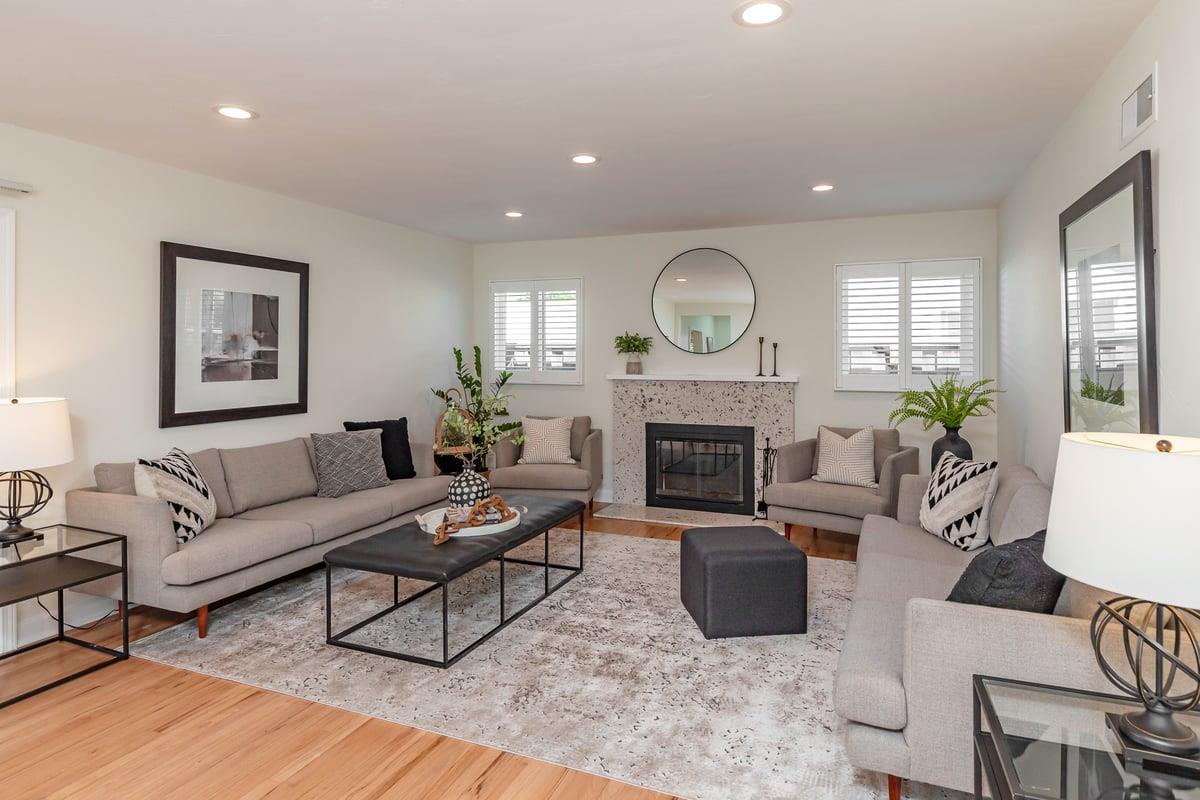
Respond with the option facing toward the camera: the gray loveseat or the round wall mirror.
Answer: the round wall mirror

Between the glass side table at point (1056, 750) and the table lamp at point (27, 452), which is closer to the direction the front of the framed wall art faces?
the glass side table

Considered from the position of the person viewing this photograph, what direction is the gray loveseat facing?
facing to the left of the viewer

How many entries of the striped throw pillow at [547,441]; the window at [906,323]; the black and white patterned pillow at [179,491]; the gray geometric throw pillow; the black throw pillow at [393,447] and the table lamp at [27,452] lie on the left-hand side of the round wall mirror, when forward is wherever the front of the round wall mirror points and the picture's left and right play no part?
1

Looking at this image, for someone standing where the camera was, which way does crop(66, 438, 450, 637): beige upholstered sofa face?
facing the viewer and to the right of the viewer

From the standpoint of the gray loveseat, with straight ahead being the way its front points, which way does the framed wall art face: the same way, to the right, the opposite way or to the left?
the opposite way

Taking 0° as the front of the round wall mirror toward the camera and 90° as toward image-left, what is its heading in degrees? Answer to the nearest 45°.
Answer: approximately 0°

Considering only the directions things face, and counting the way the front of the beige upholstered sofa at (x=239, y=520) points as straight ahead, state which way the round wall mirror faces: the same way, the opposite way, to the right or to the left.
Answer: to the right

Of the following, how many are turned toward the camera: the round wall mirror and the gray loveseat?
1

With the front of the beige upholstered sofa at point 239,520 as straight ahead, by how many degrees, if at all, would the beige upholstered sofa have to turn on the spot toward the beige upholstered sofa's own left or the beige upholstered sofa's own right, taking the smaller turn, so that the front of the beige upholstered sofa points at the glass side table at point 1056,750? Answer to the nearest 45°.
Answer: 0° — it already faces it

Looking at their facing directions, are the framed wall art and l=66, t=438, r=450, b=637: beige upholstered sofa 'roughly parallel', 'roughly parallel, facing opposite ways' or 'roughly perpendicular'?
roughly parallel

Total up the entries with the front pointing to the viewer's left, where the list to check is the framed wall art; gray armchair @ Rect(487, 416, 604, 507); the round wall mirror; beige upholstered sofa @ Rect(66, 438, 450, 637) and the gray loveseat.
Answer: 1

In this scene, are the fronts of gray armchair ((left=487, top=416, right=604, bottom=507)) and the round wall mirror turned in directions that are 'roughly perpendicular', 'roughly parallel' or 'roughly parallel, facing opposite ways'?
roughly parallel

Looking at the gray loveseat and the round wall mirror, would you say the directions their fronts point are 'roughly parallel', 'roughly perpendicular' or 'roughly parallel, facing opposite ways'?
roughly perpendicular

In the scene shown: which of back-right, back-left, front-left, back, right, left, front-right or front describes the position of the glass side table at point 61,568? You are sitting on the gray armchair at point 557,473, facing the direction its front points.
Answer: front-right

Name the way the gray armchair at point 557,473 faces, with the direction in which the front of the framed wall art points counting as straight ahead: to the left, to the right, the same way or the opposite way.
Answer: to the right

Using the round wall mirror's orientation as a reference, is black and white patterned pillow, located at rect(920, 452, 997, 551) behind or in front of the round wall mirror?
in front

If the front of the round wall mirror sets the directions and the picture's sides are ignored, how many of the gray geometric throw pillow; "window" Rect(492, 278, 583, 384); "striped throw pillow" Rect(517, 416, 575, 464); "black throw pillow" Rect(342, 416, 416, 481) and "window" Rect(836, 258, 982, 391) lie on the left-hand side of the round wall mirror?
1

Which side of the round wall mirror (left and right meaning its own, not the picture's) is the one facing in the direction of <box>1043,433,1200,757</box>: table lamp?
front

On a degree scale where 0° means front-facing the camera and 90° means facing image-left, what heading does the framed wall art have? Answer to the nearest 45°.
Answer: approximately 315°
